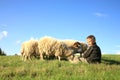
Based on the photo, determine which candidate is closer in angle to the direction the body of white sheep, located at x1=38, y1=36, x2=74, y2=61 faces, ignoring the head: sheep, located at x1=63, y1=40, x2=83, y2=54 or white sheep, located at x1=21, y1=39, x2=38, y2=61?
the sheep

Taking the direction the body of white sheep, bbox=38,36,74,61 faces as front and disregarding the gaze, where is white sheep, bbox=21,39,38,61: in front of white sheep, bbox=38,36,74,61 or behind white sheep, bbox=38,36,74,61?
behind

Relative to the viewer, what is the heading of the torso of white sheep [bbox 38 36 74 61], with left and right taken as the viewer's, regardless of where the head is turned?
facing to the right of the viewer
